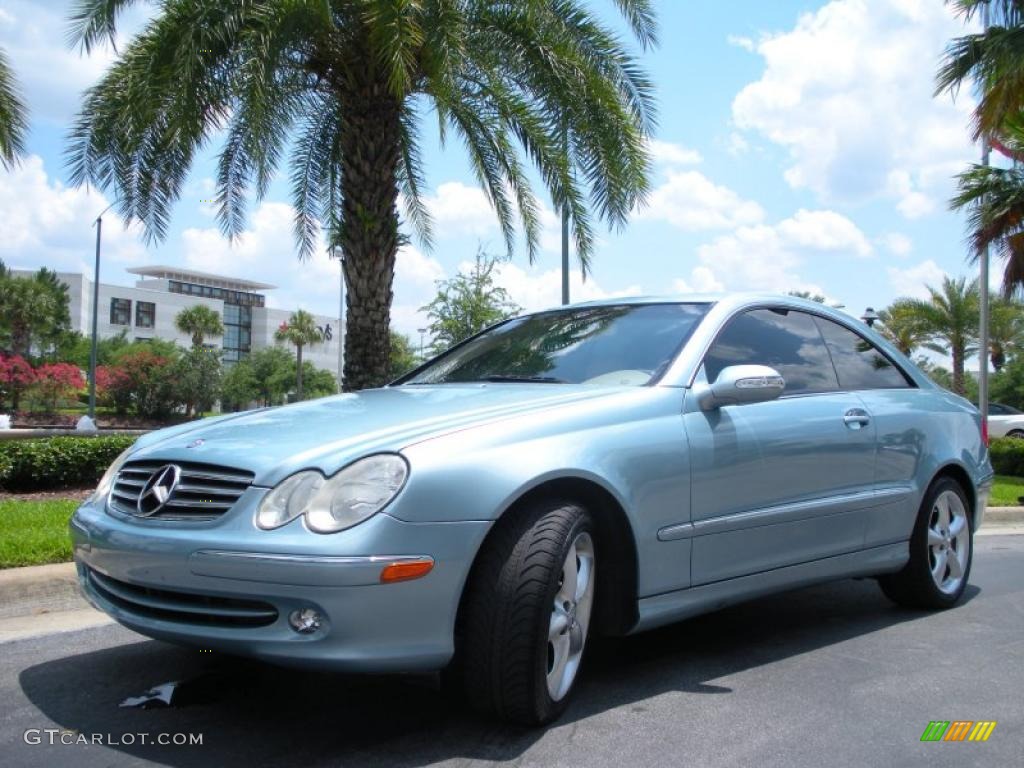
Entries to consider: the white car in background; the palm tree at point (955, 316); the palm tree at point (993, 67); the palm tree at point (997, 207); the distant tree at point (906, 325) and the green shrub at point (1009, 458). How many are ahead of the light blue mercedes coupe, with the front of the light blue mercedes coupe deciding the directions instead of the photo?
0

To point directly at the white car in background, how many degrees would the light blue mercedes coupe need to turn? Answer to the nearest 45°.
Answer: approximately 180°

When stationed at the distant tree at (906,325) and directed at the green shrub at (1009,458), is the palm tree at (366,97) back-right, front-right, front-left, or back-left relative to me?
front-right

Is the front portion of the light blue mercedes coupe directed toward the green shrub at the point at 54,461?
no

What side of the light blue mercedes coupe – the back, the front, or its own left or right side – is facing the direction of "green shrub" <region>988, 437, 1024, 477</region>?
back

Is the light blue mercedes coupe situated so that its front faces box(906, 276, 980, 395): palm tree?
no

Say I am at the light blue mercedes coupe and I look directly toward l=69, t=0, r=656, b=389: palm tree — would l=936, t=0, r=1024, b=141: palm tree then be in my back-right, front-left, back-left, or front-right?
front-right

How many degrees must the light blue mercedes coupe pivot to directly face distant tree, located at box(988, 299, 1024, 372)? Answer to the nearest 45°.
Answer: approximately 180°

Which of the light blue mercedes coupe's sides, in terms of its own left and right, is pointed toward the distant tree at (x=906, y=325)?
back

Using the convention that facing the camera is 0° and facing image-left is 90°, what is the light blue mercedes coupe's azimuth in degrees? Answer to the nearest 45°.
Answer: approximately 45°

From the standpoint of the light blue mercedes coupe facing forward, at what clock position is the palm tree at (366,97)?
The palm tree is roughly at 4 o'clock from the light blue mercedes coupe.
